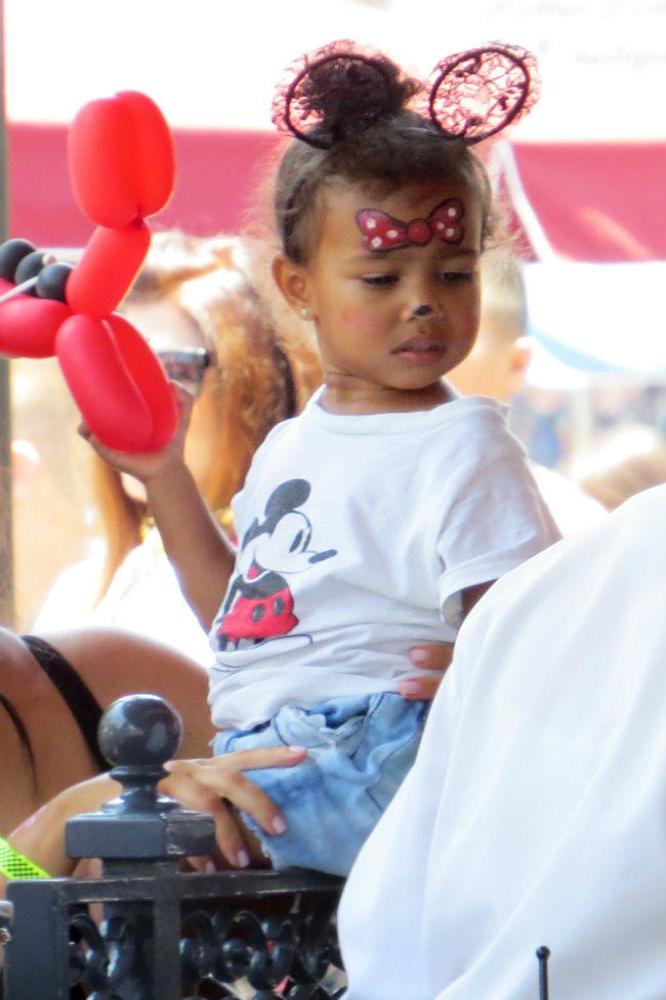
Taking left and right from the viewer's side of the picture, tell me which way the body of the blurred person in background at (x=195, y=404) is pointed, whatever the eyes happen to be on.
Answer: facing the viewer and to the left of the viewer

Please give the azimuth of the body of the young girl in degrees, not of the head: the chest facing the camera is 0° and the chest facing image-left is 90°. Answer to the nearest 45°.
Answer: approximately 45°

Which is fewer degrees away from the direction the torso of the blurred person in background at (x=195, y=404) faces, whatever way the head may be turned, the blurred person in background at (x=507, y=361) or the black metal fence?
the black metal fence

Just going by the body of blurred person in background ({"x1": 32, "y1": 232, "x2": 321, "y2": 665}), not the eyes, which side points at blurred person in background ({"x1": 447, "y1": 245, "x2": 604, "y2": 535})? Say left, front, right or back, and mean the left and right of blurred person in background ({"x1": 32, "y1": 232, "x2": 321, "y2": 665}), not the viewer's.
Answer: back

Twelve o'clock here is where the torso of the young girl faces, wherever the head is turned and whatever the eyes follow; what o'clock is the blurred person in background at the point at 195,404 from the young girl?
The blurred person in background is roughly at 4 o'clock from the young girl.

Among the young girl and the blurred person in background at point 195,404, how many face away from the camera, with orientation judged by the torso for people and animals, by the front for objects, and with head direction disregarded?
0

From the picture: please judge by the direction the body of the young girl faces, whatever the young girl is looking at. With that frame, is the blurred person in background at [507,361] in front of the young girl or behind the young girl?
behind
